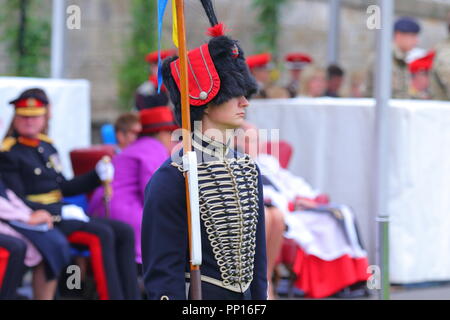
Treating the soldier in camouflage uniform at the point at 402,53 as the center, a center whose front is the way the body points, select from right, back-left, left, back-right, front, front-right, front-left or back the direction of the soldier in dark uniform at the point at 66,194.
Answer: right

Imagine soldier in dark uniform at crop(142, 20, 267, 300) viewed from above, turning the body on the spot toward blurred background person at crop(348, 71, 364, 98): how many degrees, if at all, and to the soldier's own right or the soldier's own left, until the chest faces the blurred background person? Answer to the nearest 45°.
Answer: approximately 135° to the soldier's own left

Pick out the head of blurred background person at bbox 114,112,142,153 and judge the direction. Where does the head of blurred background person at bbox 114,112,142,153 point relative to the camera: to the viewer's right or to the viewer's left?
to the viewer's right

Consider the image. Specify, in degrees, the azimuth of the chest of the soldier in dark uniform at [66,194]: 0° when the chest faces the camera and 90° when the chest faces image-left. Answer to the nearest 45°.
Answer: approximately 315°

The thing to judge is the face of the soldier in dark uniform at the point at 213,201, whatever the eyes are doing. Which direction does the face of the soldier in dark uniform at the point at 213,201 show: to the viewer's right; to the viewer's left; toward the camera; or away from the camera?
to the viewer's right

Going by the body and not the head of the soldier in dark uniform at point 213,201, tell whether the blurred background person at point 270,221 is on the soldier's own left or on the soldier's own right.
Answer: on the soldier's own left

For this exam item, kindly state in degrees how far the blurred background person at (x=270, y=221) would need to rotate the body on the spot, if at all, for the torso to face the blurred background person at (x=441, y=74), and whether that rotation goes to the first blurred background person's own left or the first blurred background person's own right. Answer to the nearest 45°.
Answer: approximately 90° to the first blurred background person's own left
